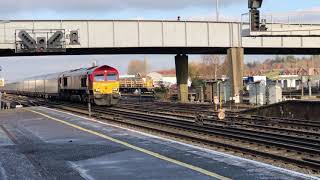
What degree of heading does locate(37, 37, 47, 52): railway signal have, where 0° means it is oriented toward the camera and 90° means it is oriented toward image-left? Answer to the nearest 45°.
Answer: approximately 0°

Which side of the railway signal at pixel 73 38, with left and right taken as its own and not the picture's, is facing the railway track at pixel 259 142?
front

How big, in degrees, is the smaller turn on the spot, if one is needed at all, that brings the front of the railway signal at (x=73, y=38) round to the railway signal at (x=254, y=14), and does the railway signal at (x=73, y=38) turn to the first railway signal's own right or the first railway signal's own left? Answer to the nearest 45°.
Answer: approximately 45° to the first railway signal's own left

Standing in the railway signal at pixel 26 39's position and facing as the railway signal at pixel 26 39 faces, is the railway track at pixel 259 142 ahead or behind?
ahead

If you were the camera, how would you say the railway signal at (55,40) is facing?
facing the viewer

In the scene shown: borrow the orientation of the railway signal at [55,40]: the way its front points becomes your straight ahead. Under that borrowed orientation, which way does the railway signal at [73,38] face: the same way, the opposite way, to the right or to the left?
the same way

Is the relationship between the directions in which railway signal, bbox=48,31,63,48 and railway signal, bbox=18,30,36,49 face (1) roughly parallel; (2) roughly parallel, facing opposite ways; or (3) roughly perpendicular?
roughly parallel

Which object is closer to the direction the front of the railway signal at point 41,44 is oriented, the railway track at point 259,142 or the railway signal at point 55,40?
the railway track

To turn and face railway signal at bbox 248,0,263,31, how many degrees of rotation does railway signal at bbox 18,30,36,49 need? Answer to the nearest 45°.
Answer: approximately 45° to its left

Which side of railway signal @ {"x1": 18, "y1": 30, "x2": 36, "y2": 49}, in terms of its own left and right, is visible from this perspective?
front

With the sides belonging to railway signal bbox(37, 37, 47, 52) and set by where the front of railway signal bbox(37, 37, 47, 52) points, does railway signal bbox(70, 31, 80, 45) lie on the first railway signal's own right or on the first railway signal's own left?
on the first railway signal's own left

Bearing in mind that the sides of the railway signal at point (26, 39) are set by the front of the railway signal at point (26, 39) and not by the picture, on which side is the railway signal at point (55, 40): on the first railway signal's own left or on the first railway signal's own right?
on the first railway signal's own left

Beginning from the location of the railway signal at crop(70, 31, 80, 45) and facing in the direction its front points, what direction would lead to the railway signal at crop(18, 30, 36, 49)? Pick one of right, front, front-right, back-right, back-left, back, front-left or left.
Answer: right

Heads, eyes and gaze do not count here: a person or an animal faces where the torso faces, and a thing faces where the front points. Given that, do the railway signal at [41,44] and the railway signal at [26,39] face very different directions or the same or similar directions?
same or similar directions

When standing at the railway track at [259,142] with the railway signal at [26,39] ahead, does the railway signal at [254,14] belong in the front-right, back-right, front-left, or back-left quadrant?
front-right
